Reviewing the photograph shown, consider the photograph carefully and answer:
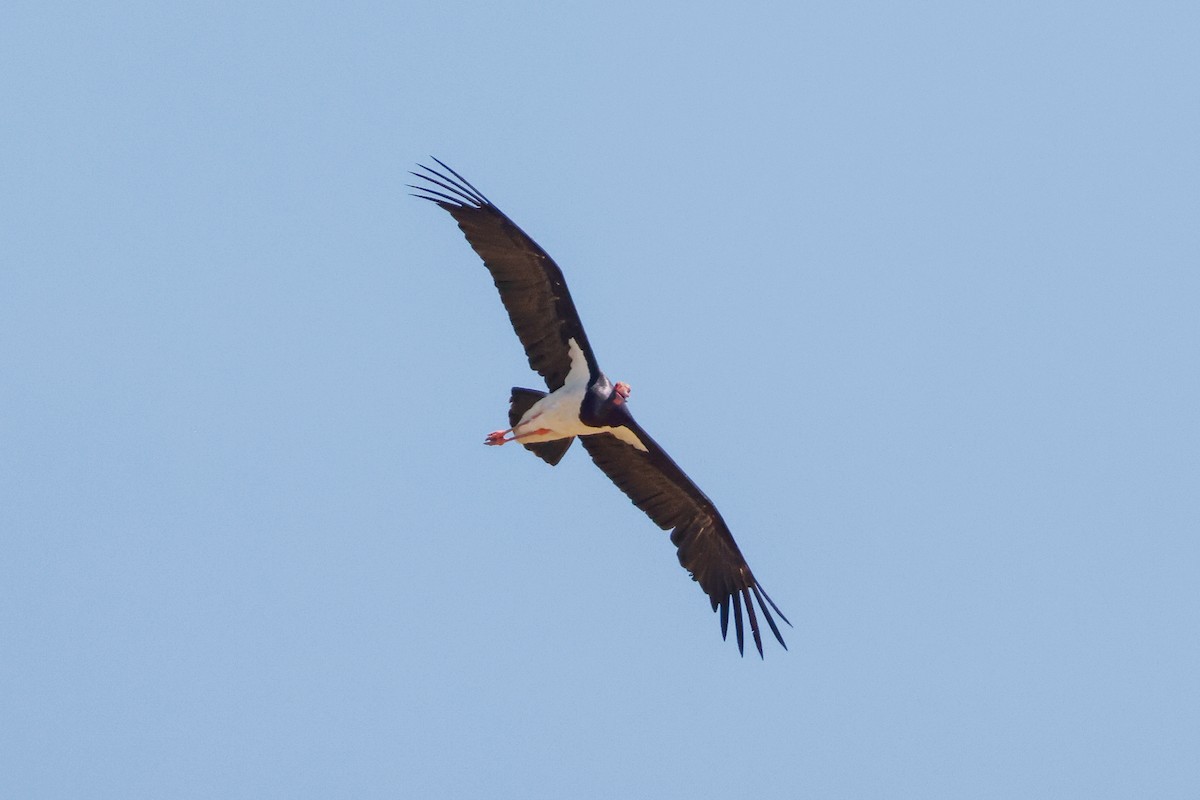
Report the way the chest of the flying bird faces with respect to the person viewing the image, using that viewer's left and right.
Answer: facing to the right of the viewer
